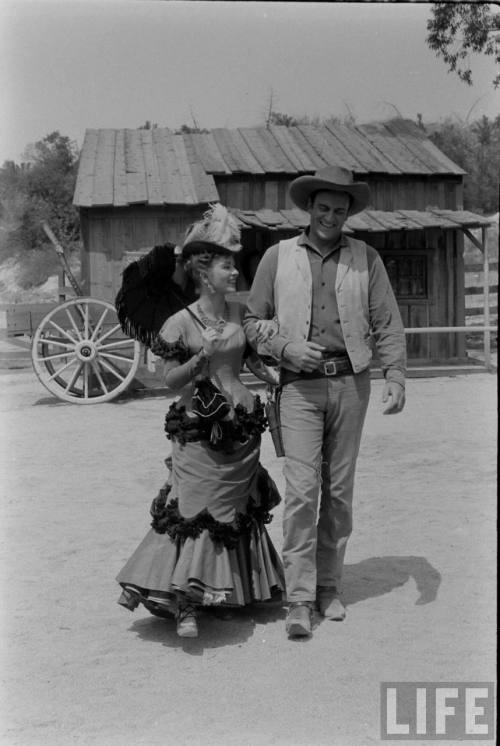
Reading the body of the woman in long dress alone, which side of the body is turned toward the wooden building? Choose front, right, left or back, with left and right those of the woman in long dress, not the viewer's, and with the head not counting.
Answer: back

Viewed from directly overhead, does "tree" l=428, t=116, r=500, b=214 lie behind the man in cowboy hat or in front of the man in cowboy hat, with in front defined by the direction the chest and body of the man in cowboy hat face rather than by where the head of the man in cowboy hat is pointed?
behind

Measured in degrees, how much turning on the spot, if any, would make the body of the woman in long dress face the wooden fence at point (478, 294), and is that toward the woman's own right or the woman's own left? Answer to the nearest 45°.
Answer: approximately 180°

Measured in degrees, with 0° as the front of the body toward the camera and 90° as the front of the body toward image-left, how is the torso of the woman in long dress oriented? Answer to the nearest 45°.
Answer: approximately 0°

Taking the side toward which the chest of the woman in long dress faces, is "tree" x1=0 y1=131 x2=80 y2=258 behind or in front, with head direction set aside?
behind

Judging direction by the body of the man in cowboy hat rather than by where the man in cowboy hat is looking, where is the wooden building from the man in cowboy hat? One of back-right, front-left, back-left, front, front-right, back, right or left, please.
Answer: back

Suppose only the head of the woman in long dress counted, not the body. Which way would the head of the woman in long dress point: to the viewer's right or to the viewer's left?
to the viewer's right

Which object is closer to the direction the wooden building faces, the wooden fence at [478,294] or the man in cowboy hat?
the man in cowboy hat

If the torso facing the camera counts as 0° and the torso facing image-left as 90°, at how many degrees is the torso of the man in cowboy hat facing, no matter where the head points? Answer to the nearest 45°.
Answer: approximately 0°

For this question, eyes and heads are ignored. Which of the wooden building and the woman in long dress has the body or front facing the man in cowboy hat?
the wooden building

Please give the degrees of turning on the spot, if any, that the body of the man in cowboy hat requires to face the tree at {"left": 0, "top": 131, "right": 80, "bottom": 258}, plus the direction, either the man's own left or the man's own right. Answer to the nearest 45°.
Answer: approximately 180°
